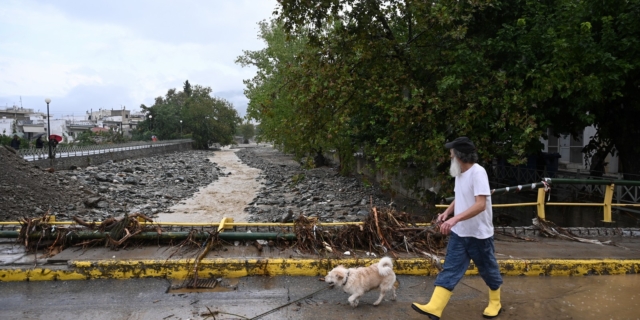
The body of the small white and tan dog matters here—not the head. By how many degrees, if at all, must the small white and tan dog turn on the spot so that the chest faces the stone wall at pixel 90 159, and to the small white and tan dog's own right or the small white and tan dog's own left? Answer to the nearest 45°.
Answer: approximately 45° to the small white and tan dog's own right

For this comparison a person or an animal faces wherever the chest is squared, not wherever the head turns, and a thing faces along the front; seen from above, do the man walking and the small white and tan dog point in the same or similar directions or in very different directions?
same or similar directions

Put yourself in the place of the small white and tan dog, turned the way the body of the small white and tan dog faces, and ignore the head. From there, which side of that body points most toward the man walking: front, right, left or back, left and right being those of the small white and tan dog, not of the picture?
back

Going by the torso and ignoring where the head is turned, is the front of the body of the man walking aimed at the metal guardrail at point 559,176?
no

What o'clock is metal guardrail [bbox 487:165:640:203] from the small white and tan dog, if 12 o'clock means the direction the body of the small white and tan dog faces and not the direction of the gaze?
The metal guardrail is roughly at 4 o'clock from the small white and tan dog.

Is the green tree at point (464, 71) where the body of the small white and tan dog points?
no

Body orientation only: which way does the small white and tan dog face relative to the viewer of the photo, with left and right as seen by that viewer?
facing to the left of the viewer

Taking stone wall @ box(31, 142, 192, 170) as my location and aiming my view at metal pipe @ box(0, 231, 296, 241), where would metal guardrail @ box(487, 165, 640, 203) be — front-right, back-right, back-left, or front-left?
front-left

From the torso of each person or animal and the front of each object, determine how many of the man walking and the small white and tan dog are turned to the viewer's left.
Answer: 2

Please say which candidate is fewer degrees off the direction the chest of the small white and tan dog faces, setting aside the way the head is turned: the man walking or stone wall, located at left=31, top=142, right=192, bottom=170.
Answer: the stone wall

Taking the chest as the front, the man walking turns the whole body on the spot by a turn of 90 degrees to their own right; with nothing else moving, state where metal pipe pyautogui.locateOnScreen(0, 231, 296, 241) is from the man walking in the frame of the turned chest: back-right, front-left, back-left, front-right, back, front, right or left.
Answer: left

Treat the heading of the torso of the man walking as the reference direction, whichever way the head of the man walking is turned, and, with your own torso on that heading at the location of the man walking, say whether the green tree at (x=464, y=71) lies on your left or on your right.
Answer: on your right

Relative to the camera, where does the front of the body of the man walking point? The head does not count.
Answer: to the viewer's left

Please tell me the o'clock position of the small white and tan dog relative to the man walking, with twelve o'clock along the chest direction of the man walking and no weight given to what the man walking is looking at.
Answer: The small white and tan dog is roughly at 12 o'clock from the man walking.
